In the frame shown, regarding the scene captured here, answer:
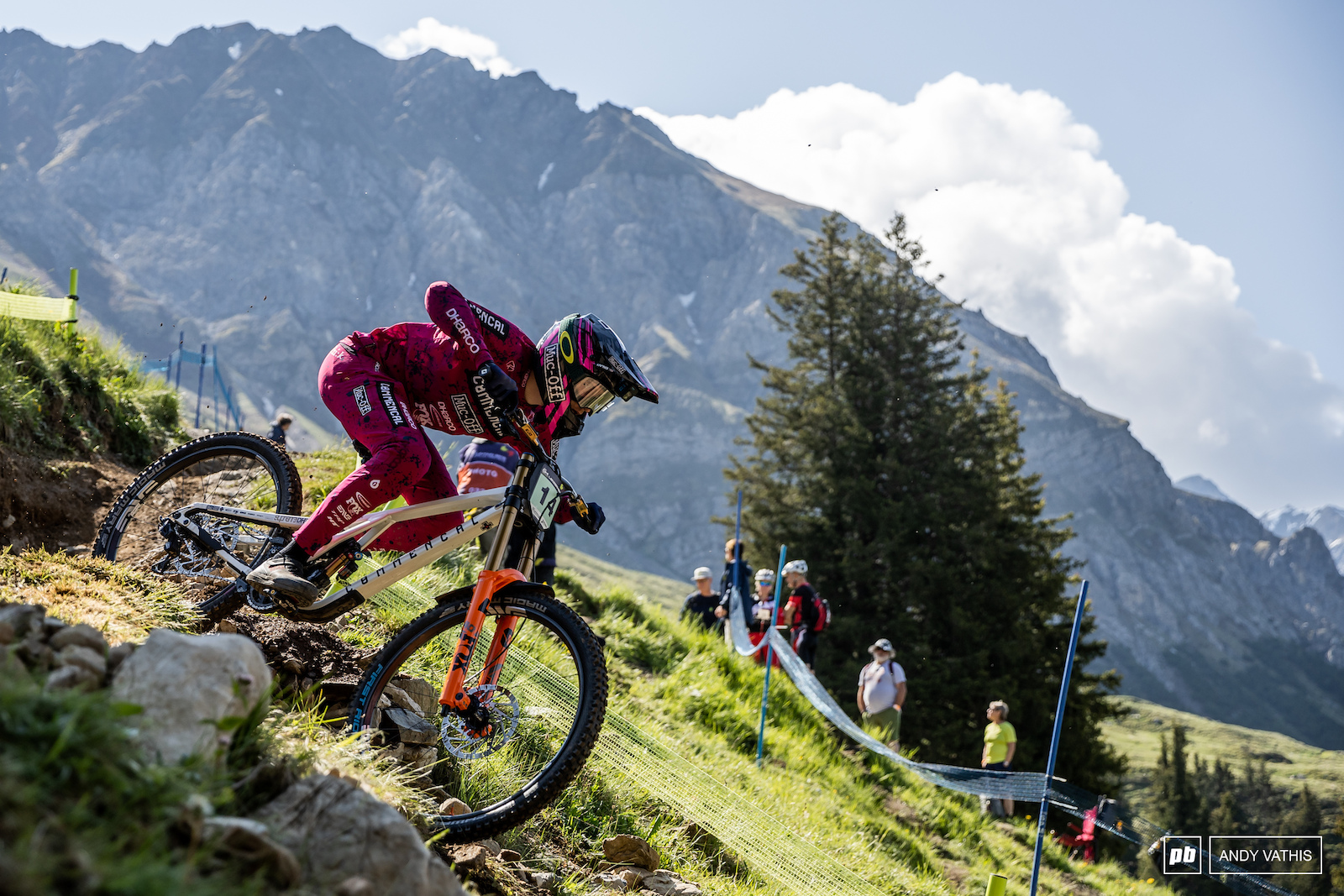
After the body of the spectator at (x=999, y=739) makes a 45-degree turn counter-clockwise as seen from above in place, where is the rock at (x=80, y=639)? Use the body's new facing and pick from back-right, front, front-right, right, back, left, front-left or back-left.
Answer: front

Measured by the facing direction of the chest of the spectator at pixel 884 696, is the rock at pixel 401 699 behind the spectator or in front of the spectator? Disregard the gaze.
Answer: in front

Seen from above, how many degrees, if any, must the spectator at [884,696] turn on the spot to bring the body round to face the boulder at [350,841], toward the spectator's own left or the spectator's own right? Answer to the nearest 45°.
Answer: approximately 45° to the spectator's own left

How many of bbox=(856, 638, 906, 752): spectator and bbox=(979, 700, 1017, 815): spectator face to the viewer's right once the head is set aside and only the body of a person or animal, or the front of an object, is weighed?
0

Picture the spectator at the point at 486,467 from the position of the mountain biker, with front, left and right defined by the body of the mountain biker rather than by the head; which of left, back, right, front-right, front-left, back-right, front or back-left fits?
back-left

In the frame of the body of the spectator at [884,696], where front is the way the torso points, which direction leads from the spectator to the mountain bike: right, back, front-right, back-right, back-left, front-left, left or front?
front-left

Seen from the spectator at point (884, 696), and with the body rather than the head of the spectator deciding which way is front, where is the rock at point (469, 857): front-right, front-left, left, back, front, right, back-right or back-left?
front-left

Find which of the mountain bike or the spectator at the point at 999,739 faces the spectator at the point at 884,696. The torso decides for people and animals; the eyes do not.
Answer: the spectator at the point at 999,739

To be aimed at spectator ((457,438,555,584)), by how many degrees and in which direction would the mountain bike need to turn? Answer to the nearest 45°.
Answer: approximately 135° to its left

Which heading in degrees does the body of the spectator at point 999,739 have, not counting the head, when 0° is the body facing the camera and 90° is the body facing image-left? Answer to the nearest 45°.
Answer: approximately 45°
